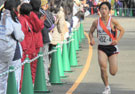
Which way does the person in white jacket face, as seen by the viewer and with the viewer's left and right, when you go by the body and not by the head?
facing away from the viewer and to the right of the viewer
